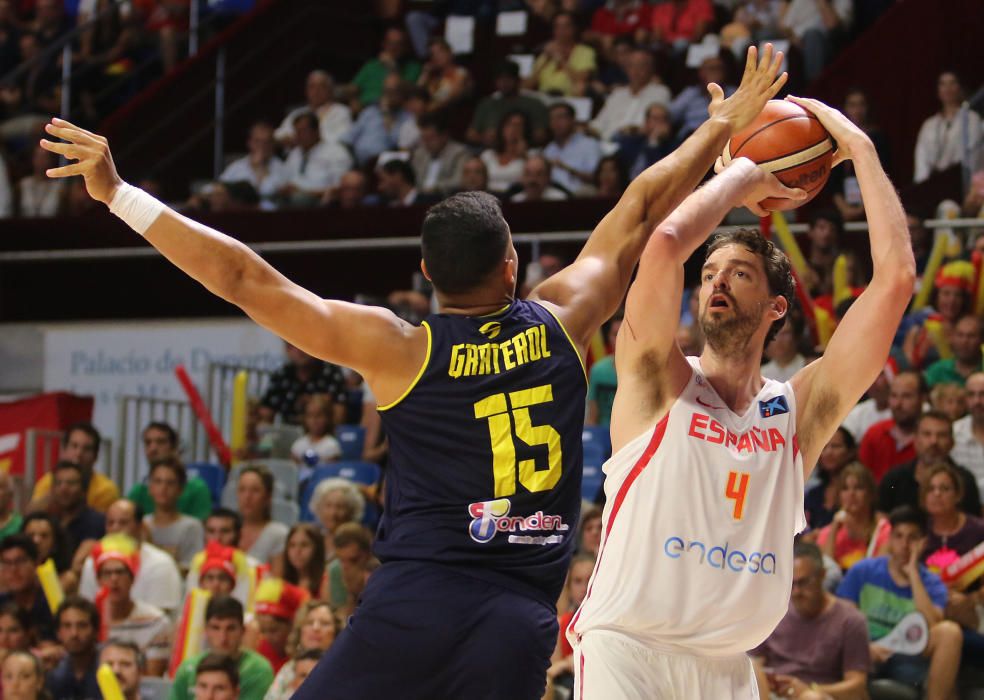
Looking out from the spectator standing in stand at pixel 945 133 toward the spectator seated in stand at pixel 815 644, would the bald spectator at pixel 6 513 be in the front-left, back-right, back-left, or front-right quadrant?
front-right

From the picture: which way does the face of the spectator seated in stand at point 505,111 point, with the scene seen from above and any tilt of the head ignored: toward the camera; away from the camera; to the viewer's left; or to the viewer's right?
toward the camera

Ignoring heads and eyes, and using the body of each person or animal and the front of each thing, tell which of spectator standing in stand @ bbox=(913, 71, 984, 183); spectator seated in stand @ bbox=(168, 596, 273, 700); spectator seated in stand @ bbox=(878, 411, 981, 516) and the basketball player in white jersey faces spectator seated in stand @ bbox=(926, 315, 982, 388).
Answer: spectator standing in stand @ bbox=(913, 71, 984, 183)

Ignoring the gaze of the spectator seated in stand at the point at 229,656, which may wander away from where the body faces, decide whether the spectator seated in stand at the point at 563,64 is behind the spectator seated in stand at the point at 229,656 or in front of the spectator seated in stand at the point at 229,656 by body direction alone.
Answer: behind

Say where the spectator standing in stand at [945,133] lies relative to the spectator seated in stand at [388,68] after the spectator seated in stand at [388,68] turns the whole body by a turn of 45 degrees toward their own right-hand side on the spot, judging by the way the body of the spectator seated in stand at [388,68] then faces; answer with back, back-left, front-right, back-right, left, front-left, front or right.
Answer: left

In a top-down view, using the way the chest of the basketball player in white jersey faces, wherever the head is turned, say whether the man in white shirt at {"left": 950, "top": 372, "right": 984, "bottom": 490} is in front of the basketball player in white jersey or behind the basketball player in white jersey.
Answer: behind

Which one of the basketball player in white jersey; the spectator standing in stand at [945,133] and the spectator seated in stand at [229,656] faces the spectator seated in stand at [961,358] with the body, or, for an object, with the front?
the spectator standing in stand at [945,133]

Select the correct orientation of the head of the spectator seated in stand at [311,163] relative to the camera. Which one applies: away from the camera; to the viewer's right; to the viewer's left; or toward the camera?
toward the camera

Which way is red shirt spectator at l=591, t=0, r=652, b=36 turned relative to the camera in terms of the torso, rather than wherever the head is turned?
toward the camera

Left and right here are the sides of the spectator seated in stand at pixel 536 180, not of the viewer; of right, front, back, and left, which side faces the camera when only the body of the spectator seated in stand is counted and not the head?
front

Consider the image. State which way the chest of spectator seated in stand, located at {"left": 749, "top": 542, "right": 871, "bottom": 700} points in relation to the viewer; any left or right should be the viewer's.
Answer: facing the viewer and to the left of the viewer

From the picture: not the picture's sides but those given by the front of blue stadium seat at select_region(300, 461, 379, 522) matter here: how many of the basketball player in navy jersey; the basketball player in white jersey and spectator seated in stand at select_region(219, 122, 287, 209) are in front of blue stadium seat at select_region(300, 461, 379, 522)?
2

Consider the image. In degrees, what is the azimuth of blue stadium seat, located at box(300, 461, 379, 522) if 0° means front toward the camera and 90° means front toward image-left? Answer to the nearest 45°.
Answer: approximately 0°

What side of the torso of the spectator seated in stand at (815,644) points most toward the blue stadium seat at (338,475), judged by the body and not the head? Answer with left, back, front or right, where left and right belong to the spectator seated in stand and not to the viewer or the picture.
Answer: right

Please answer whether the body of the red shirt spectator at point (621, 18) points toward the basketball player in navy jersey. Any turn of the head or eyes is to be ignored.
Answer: yes

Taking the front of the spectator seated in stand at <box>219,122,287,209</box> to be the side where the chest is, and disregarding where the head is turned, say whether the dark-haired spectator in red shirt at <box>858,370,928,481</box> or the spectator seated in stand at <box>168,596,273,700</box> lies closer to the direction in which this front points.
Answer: the spectator seated in stand
